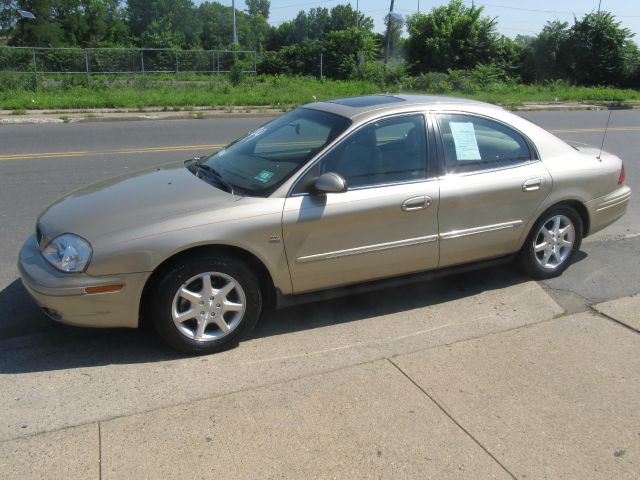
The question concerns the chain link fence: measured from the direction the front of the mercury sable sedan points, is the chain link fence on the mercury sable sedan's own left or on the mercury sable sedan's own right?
on the mercury sable sedan's own right

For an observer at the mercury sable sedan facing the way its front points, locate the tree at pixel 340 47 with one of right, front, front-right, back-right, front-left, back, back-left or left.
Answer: back-right

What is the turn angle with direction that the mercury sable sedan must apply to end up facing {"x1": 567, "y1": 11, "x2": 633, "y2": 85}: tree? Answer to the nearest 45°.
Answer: approximately 180°

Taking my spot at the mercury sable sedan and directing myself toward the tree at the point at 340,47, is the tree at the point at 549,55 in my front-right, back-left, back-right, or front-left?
front-right

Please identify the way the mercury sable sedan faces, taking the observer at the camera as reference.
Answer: facing the viewer and to the left of the viewer

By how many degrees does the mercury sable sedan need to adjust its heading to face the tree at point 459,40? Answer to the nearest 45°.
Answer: approximately 135° to its right

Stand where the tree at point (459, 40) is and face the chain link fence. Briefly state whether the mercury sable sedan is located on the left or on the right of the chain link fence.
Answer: left

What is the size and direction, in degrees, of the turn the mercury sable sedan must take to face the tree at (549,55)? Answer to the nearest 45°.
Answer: approximately 135° to its right
